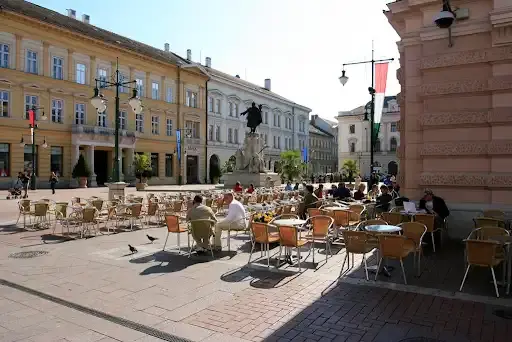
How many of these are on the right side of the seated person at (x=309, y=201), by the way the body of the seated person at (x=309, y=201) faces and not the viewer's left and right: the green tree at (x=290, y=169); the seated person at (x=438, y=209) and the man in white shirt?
1

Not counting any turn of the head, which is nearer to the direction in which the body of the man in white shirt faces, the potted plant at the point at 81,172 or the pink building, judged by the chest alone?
the potted plant

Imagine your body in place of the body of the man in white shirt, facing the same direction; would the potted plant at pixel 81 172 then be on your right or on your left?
on your right

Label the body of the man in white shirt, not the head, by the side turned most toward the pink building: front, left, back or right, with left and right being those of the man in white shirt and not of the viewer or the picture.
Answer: back

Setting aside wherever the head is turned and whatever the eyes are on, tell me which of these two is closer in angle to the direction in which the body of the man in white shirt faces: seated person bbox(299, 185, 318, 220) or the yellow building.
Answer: the yellow building

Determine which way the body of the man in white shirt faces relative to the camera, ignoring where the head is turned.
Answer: to the viewer's left

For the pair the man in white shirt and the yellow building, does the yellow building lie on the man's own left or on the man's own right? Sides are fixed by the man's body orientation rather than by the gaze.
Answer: on the man's own right

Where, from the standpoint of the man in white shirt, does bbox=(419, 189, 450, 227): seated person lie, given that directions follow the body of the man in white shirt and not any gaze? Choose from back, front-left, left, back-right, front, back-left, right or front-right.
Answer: back

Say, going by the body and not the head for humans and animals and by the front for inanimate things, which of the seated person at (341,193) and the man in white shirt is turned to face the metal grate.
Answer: the man in white shirt

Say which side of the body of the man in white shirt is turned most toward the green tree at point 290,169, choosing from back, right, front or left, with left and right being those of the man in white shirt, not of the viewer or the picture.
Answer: right
